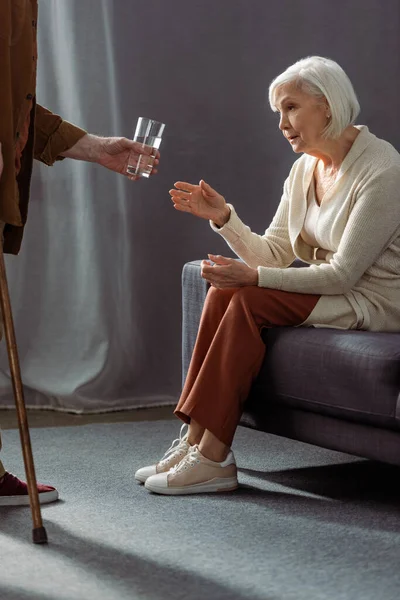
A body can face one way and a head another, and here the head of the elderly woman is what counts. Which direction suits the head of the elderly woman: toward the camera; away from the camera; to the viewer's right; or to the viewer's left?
to the viewer's left
